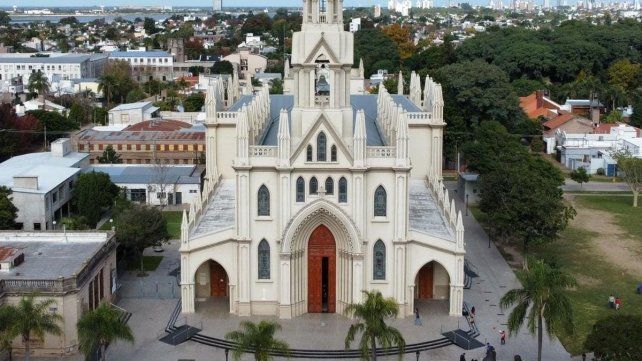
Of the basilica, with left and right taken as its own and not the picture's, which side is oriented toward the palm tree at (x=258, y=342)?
front

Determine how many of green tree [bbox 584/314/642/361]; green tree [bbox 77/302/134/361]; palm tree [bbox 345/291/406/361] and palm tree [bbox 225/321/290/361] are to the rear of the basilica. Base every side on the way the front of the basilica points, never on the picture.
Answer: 0

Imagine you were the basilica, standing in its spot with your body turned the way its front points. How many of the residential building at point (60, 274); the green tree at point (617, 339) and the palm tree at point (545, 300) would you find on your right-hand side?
1

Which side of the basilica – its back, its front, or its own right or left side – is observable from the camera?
front

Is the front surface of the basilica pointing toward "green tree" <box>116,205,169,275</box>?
no

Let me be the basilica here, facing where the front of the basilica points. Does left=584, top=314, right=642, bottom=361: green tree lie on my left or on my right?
on my left

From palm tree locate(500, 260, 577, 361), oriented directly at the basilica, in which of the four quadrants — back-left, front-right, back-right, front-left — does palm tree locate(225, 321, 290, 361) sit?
front-left

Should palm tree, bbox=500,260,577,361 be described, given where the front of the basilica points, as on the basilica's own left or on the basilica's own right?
on the basilica's own left

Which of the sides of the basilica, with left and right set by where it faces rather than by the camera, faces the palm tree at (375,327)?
front

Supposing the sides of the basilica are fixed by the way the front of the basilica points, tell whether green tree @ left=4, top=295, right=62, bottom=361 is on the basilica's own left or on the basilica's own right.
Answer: on the basilica's own right

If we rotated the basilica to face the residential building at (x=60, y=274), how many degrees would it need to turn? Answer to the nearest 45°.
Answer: approximately 90° to its right
